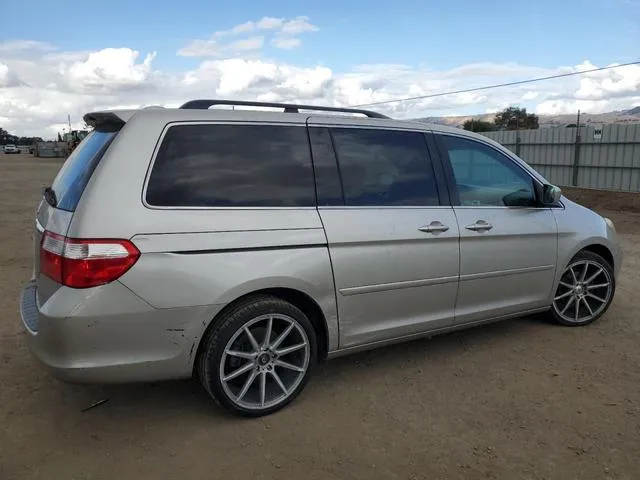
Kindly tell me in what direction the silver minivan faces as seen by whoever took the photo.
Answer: facing away from the viewer and to the right of the viewer

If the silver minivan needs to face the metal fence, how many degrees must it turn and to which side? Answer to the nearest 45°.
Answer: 0° — it already faces it
